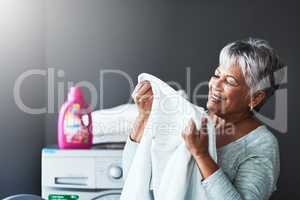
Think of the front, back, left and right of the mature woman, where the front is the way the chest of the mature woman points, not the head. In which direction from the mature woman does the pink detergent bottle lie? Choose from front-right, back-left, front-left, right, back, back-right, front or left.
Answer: right

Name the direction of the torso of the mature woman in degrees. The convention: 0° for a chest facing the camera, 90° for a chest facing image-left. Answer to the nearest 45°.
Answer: approximately 45°

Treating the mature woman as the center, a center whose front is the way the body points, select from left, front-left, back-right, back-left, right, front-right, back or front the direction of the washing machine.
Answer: right

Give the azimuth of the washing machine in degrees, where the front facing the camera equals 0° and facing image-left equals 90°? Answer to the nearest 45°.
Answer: approximately 0°
